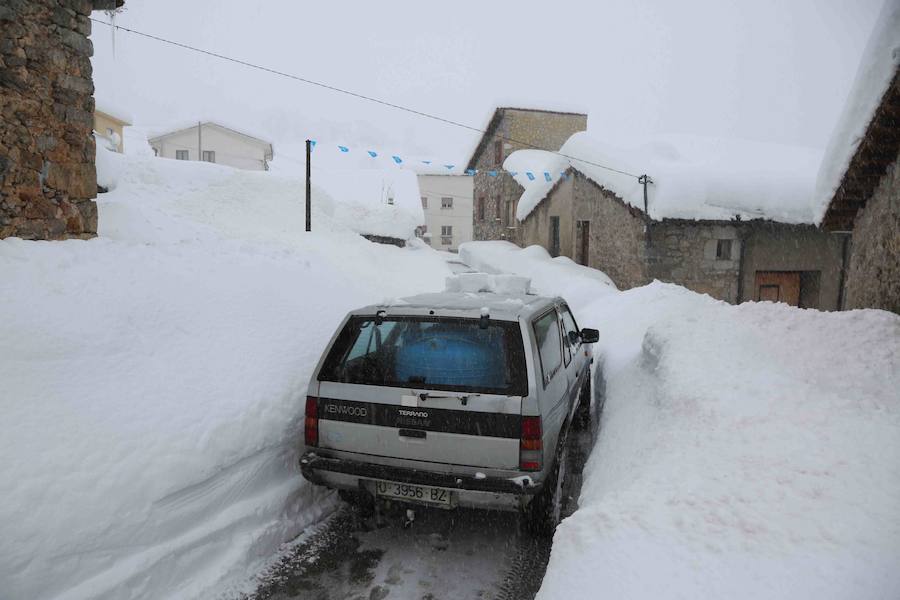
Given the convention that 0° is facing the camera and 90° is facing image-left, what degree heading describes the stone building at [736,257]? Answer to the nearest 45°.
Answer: approximately 45°

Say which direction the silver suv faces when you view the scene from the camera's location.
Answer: facing away from the viewer and to the right of the viewer

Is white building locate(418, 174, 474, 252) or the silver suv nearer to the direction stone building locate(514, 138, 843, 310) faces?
the silver suv

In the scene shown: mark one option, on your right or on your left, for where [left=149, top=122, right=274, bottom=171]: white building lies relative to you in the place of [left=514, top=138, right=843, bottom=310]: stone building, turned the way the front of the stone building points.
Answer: on your right

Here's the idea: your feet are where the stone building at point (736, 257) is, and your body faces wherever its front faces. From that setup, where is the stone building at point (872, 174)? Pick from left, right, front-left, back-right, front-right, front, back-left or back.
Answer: front-left

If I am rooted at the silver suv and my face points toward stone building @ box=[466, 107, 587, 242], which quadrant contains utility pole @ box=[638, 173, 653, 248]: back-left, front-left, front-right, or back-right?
front-right

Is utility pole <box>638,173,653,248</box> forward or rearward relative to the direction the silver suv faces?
forward

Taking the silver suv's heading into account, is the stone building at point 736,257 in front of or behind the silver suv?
in front

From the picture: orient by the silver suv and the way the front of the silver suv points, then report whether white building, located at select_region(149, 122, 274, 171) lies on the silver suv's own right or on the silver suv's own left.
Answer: on the silver suv's own left

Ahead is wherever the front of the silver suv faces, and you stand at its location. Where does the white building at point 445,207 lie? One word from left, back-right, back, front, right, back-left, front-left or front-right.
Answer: front-left

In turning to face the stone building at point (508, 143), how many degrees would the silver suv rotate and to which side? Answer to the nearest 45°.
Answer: approximately 45° to its left

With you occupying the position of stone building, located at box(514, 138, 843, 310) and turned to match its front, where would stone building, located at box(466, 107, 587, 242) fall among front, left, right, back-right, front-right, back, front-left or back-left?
right

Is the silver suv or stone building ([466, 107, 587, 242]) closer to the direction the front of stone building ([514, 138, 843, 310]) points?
the silver suv
